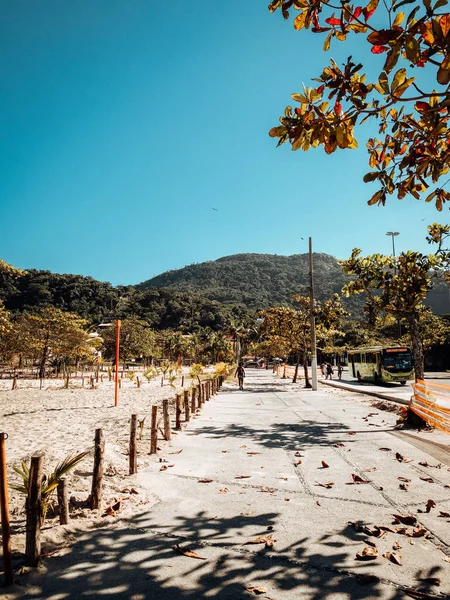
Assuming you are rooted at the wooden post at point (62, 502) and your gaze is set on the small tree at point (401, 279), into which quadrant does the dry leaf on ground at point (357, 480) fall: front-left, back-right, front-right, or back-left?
front-right

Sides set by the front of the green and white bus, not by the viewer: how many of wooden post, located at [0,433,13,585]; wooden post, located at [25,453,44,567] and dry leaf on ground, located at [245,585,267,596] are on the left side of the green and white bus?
0

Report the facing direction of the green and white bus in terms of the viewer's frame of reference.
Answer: facing the viewer and to the right of the viewer

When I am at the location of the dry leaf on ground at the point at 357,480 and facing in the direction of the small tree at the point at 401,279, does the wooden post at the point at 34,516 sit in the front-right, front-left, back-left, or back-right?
back-left

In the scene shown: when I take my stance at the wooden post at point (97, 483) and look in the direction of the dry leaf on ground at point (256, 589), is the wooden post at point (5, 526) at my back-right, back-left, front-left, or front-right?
front-right

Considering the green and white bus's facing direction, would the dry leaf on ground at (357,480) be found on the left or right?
on its right

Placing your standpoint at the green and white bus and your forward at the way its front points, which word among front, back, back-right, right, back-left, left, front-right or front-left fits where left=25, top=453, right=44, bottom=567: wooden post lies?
front-right

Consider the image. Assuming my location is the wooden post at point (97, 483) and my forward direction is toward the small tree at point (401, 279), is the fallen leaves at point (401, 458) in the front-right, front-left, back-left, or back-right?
front-right

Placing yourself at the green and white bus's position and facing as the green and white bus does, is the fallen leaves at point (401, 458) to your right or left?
on your right

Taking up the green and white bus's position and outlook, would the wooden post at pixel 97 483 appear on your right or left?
on your right

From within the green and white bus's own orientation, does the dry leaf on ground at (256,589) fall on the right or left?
on its right

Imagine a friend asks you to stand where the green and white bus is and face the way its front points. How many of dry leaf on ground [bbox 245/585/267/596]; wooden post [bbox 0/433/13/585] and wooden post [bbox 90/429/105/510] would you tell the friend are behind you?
0

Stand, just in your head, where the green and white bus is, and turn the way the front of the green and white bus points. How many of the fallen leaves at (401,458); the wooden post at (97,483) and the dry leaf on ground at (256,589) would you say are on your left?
0
